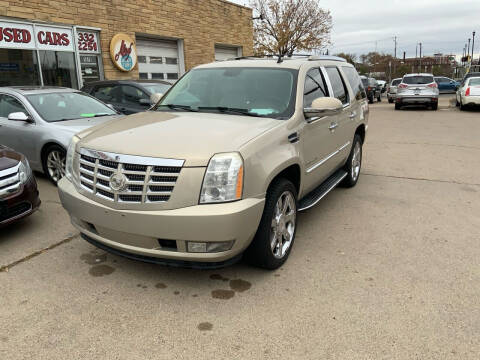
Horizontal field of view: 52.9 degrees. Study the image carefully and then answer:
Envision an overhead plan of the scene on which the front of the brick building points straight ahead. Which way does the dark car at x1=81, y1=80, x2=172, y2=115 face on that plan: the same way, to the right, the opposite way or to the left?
the same way

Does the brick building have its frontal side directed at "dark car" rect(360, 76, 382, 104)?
no

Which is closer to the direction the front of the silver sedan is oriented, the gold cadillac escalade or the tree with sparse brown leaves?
the gold cadillac escalade

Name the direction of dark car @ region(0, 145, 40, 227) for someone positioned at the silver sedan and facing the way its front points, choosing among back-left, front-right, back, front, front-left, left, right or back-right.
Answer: front-right

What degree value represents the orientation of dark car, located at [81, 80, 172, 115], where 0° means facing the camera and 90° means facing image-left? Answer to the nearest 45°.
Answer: approximately 315°

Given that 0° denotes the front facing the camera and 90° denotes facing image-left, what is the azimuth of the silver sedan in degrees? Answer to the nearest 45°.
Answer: approximately 315°

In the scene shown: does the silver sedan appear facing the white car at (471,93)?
no

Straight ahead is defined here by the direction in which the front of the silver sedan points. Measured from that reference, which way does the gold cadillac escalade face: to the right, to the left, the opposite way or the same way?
to the right

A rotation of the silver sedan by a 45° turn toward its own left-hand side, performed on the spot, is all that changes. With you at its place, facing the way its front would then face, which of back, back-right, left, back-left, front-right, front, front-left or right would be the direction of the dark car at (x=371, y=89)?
front-left

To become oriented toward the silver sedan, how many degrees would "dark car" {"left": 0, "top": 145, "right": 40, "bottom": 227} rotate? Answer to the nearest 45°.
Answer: approximately 135° to its left

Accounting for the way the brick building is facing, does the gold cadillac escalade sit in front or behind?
in front

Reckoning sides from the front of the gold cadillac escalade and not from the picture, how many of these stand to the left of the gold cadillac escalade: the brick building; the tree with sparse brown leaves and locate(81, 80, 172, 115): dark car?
0

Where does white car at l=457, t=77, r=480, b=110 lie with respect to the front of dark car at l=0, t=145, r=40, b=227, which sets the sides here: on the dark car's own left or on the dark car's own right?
on the dark car's own left

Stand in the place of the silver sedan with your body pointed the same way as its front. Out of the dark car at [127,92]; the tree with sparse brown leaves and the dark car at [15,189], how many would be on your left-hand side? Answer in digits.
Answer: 2

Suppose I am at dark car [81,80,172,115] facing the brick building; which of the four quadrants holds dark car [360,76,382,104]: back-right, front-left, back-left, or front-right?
front-right

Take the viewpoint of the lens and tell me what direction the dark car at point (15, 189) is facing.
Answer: facing the viewer and to the right of the viewer

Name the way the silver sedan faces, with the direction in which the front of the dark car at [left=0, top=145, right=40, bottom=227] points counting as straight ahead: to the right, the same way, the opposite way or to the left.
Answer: the same way

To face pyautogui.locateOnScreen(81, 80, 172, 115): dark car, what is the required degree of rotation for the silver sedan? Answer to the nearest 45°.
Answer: approximately 90° to its left

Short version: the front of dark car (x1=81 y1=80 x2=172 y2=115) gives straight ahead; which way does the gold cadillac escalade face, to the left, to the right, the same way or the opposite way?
to the right

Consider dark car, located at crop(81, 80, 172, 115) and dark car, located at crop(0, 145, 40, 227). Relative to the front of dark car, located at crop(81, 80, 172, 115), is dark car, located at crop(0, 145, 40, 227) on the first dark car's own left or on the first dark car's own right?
on the first dark car's own right

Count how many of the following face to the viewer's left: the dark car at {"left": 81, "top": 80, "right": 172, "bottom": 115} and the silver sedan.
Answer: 0
